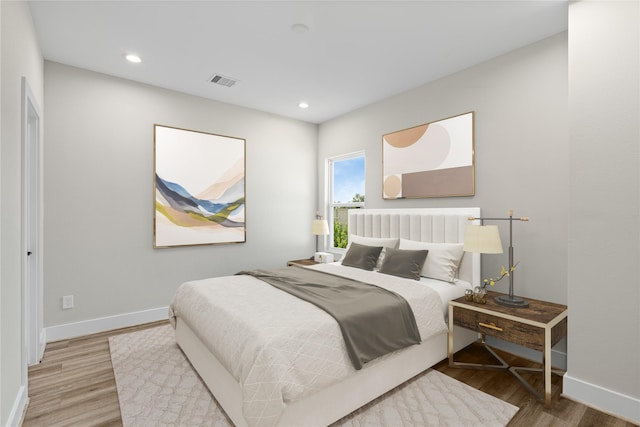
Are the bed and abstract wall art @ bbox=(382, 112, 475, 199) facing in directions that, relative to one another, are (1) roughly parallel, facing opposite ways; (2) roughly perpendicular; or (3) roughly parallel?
roughly parallel

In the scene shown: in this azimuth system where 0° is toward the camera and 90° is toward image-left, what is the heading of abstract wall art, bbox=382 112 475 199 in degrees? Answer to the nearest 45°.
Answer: approximately 45°

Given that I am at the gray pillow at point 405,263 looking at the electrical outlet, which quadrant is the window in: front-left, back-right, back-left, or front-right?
front-right

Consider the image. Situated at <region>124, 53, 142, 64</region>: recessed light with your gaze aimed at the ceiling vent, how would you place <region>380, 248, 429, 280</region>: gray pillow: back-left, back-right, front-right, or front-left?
front-right

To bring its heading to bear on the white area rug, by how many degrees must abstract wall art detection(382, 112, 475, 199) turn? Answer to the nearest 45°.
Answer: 0° — it already faces it

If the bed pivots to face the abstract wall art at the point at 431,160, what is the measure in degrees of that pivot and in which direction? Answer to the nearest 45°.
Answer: approximately 180°

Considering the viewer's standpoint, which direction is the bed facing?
facing the viewer and to the left of the viewer

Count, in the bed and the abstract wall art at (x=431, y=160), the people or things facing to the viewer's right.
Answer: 0
